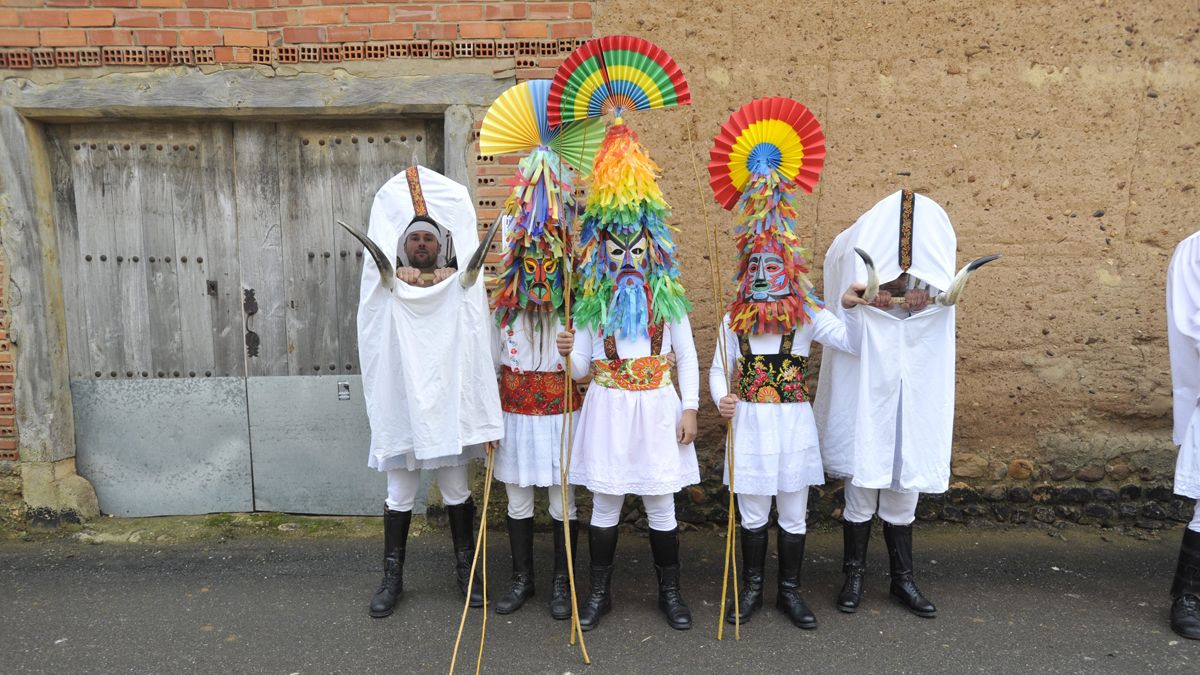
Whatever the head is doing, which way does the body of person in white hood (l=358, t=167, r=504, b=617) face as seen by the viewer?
toward the camera

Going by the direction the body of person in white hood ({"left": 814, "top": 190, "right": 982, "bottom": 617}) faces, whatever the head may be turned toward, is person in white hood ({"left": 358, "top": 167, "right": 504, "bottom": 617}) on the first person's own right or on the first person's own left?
on the first person's own right

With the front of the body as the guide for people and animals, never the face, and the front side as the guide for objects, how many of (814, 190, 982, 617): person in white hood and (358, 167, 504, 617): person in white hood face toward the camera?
2

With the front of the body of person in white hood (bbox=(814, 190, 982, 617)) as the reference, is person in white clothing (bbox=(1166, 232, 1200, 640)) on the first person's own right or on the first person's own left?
on the first person's own left

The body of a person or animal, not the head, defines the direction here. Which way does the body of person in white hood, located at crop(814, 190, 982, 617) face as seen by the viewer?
toward the camera

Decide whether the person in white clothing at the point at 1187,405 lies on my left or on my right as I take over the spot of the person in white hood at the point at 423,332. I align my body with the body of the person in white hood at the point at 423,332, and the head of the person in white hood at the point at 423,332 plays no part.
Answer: on my left

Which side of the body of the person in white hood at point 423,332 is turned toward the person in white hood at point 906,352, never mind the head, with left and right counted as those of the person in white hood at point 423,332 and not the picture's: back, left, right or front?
left
